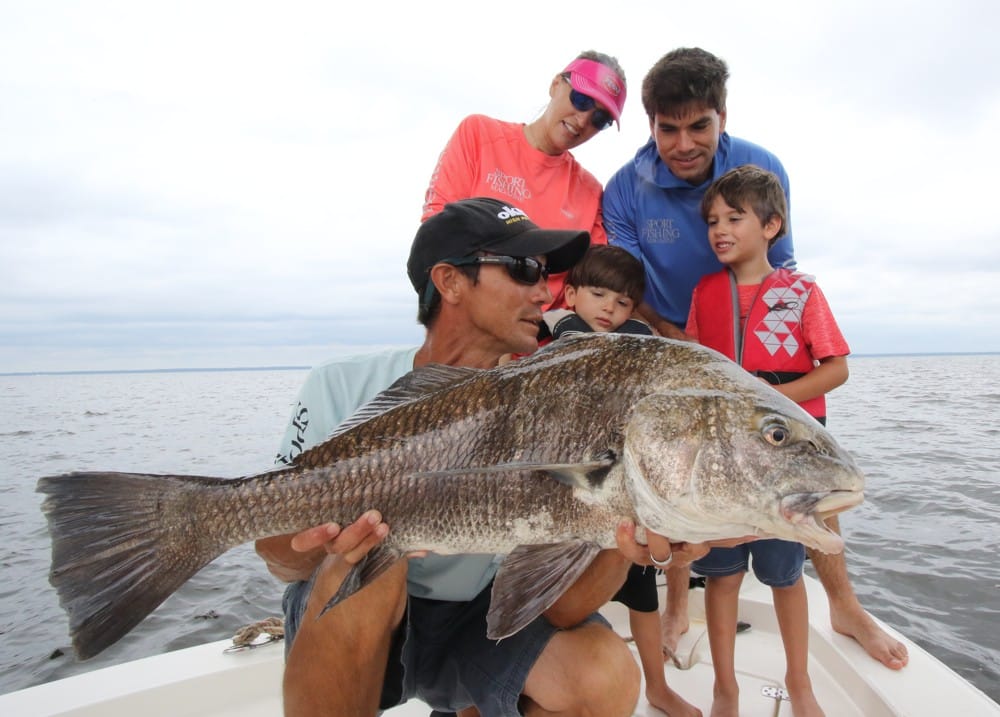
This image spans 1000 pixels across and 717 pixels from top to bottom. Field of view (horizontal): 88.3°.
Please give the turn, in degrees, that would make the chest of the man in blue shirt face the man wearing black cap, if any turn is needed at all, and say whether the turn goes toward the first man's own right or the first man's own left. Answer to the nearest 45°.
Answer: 0° — they already face them

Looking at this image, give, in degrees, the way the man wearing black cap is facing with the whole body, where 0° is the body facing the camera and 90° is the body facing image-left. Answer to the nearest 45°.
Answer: approximately 315°

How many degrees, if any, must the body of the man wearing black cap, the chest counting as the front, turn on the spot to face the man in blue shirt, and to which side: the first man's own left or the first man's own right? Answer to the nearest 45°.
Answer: approximately 90° to the first man's own left

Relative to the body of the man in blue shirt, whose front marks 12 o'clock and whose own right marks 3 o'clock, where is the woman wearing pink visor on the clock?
The woman wearing pink visor is roughly at 2 o'clock from the man in blue shirt.

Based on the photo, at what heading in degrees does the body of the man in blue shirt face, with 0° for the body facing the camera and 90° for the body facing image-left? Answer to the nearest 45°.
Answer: approximately 0°
